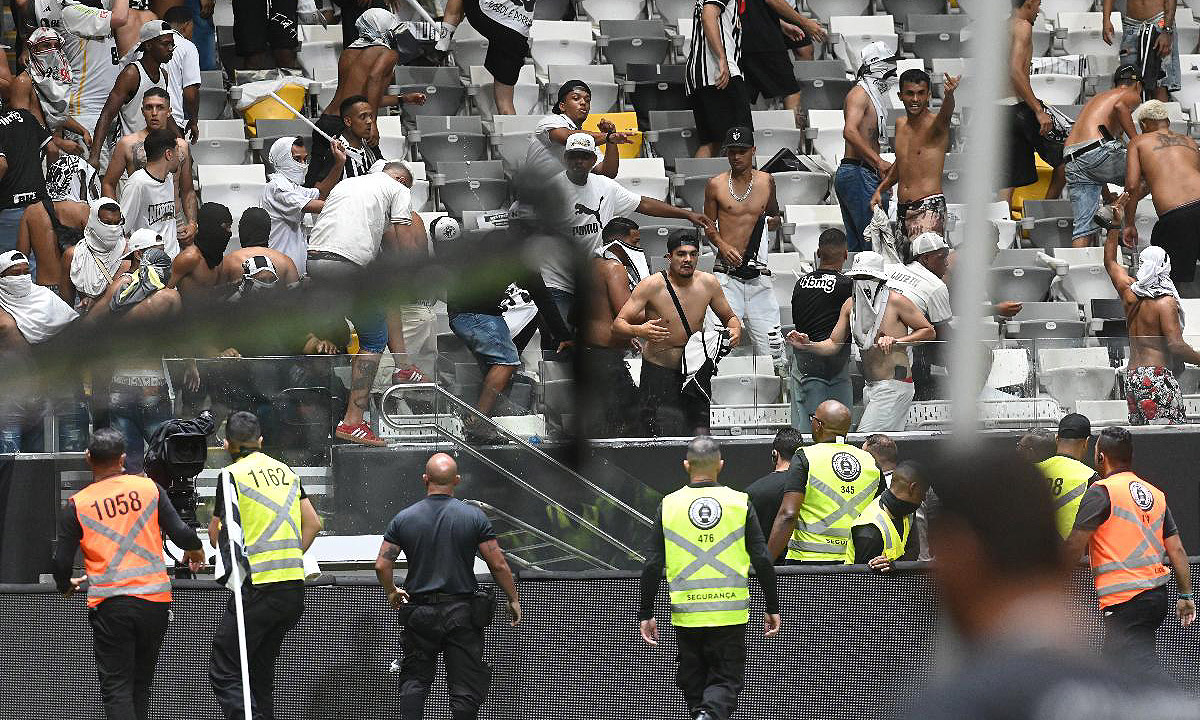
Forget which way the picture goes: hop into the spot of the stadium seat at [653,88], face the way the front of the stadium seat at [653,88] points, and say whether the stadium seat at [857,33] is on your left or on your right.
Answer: on your left

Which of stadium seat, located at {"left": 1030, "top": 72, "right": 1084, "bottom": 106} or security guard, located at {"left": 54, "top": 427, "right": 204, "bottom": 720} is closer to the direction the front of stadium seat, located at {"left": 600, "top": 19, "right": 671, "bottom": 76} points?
the security guard

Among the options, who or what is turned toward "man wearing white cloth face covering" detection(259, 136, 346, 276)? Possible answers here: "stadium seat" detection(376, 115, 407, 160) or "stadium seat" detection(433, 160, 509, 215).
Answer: "stadium seat" detection(376, 115, 407, 160)

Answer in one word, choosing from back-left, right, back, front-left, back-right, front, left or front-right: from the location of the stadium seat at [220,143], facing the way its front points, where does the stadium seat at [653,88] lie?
left

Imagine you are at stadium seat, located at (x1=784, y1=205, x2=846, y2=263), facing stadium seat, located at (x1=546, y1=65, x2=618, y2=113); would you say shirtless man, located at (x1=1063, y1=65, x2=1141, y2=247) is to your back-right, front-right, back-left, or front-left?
back-right

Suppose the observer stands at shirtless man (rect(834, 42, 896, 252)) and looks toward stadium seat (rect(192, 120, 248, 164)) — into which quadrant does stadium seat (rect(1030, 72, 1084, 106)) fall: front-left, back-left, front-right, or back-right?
back-right

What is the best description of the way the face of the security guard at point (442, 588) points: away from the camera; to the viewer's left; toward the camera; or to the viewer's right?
away from the camera

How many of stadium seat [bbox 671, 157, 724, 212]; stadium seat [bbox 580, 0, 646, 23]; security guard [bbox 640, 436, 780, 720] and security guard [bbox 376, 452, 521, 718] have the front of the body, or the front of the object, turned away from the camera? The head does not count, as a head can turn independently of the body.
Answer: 2

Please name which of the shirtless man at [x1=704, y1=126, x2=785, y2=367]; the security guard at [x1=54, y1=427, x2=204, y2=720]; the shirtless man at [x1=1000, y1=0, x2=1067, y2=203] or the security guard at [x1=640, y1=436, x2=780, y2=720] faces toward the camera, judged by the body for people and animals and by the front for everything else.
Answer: the shirtless man at [x1=704, y1=126, x2=785, y2=367]

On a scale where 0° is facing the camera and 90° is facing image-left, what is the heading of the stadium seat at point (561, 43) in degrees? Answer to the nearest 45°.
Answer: approximately 0°

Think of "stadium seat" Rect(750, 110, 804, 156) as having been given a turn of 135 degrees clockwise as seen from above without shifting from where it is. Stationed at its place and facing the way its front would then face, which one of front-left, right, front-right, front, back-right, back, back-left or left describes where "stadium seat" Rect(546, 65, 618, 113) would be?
front-left

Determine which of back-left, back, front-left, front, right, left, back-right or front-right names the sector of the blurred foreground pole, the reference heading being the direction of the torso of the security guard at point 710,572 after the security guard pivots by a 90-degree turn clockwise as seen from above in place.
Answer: right
